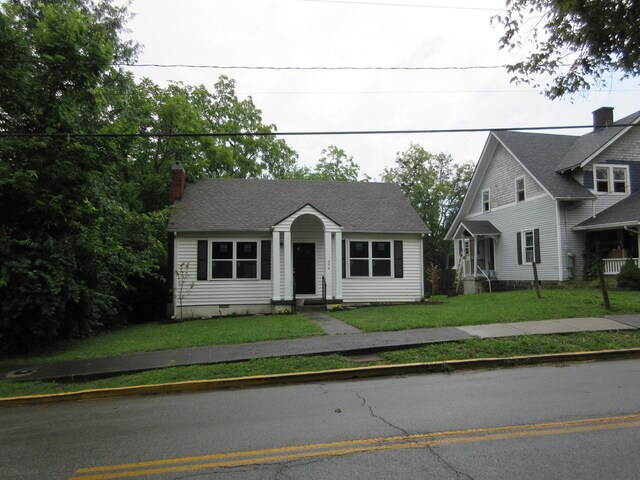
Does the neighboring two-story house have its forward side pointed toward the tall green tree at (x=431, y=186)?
no

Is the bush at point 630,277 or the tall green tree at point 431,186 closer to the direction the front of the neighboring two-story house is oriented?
the bush

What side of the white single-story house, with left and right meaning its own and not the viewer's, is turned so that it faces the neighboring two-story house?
left

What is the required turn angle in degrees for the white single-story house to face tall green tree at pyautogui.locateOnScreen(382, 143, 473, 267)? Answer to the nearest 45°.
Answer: approximately 135° to its left

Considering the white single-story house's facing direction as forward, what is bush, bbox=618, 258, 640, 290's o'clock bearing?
The bush is roughly at 9 o'clock from the white single-story house.

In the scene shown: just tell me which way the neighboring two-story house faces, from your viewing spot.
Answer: facing the viewer and to the right of the viewer

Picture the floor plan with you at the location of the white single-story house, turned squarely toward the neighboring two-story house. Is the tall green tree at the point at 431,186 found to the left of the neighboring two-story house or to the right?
left

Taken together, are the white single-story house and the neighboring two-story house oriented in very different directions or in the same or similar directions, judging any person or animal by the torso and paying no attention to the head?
same or similar directions

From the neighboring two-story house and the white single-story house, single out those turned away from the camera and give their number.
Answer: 0

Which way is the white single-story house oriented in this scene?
toward the camera

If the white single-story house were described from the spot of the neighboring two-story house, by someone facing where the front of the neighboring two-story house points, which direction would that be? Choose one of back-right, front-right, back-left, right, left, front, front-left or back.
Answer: right
